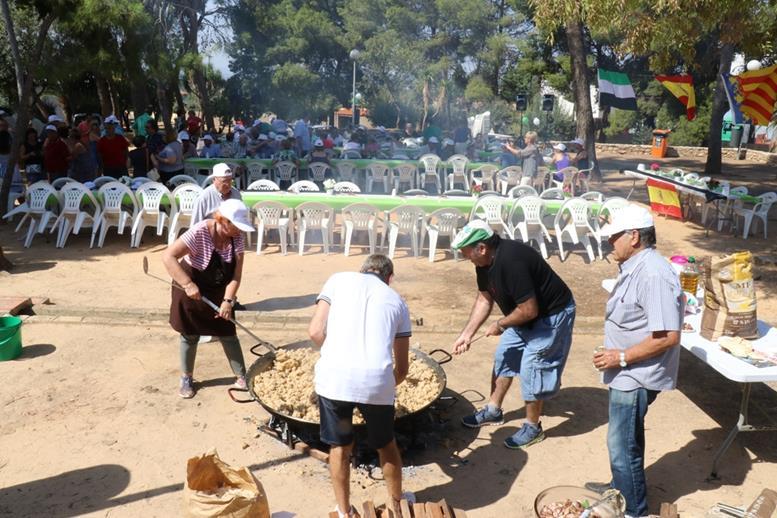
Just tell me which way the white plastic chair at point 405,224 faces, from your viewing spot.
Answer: facing away from the viewer

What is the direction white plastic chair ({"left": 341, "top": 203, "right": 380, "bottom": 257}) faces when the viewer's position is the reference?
facing away from the viewer

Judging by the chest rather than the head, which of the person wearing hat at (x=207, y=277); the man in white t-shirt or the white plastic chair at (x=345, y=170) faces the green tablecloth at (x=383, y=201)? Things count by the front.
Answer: the man in white t-shirt

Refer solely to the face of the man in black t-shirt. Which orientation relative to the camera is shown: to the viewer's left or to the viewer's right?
to the viewer's left

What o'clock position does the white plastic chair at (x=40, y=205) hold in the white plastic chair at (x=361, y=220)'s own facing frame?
the white plastic chair at (x=40, y=205) is roughly at 9 o'clock from the white plastic chair at (x=361, y=220).

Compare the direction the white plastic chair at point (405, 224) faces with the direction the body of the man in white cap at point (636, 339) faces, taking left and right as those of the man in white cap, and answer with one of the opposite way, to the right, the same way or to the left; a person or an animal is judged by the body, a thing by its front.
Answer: to the right

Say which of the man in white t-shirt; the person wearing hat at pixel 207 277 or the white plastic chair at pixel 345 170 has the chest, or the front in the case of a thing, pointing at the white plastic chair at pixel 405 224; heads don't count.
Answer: the man in white t-shirt

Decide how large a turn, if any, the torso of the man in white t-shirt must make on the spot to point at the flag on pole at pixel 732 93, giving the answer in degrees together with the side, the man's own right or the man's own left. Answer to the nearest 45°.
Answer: approximately 45° to the man's own right

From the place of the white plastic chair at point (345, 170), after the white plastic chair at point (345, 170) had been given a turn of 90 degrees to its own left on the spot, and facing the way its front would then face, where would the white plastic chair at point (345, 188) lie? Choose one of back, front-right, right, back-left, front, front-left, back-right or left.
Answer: left

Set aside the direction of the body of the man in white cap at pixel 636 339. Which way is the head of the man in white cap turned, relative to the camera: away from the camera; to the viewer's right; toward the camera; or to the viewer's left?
to the viewer's left

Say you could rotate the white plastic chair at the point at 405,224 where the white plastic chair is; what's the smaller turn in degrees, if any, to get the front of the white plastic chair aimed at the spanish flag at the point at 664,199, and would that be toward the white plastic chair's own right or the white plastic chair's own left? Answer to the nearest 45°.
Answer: approximately 45° to the white plastic chair's own right

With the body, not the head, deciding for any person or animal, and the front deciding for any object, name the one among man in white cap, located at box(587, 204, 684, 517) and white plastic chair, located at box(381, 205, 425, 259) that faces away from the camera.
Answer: the white plastic chair

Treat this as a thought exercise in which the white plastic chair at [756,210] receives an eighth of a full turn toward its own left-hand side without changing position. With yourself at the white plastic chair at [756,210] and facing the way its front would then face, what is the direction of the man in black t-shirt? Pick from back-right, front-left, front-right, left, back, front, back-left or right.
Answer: front-left

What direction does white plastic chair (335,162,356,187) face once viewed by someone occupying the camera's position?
facing away from the viewer

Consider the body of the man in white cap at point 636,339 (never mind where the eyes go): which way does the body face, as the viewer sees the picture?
to the viewer's left

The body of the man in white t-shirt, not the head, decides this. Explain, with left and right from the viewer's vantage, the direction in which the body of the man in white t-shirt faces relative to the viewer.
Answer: facing away from the viewer
